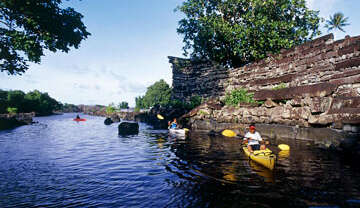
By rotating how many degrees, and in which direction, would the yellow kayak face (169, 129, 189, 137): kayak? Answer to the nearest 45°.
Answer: approximately 180°

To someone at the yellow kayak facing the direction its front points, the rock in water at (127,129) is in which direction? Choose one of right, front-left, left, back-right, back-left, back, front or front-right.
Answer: back

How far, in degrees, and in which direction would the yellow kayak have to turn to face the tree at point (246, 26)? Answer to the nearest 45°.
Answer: approximately 135° to its left

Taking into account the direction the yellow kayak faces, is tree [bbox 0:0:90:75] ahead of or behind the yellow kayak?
ahead

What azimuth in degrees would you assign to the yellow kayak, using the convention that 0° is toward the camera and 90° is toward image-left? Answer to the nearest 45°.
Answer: approximately 315°

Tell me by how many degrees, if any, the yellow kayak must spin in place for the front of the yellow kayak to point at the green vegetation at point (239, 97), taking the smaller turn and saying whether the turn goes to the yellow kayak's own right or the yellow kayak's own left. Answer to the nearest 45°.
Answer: approximately 135° to the yellow kayak's own left

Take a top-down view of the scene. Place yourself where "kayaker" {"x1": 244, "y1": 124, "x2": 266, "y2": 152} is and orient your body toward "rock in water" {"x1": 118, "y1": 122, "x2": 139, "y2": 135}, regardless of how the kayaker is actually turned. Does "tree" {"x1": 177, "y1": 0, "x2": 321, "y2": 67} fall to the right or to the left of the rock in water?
right
